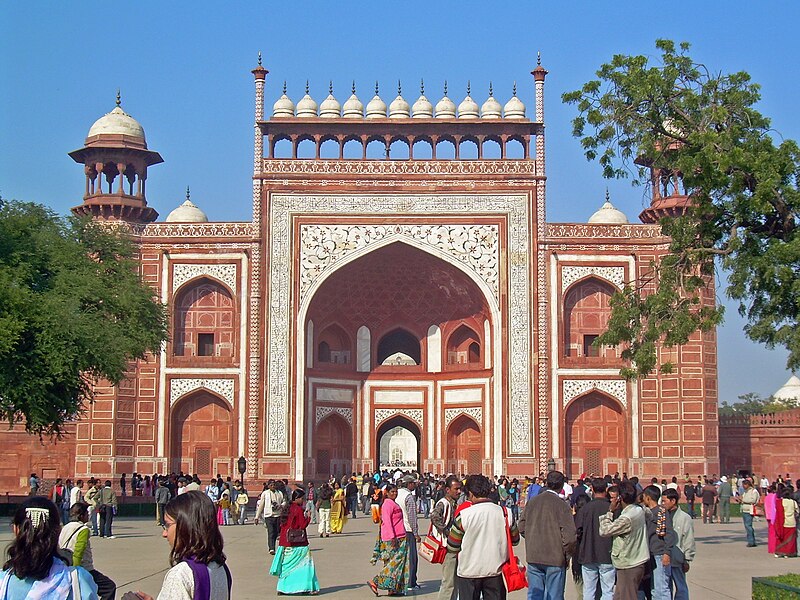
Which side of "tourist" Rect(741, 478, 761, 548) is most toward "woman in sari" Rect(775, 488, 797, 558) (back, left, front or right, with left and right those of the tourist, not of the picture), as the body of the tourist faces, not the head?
left

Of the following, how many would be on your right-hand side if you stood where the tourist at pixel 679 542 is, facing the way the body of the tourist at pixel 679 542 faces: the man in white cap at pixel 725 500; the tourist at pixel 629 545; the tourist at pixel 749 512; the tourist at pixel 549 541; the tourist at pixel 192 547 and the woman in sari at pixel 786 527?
3

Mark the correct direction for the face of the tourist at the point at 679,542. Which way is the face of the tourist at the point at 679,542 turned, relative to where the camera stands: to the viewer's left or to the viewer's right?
to the viewer's left

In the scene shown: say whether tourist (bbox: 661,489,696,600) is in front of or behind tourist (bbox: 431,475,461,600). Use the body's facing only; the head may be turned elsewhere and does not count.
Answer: in front

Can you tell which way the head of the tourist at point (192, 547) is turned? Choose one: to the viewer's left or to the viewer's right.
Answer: to the viewer's left

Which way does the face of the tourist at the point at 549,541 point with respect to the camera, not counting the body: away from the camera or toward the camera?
away from the camera

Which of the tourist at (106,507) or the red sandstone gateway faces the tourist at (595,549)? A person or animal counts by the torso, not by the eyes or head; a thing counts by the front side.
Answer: the red sandstone gateway

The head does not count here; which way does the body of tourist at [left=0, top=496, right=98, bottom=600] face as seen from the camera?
away from the camera
